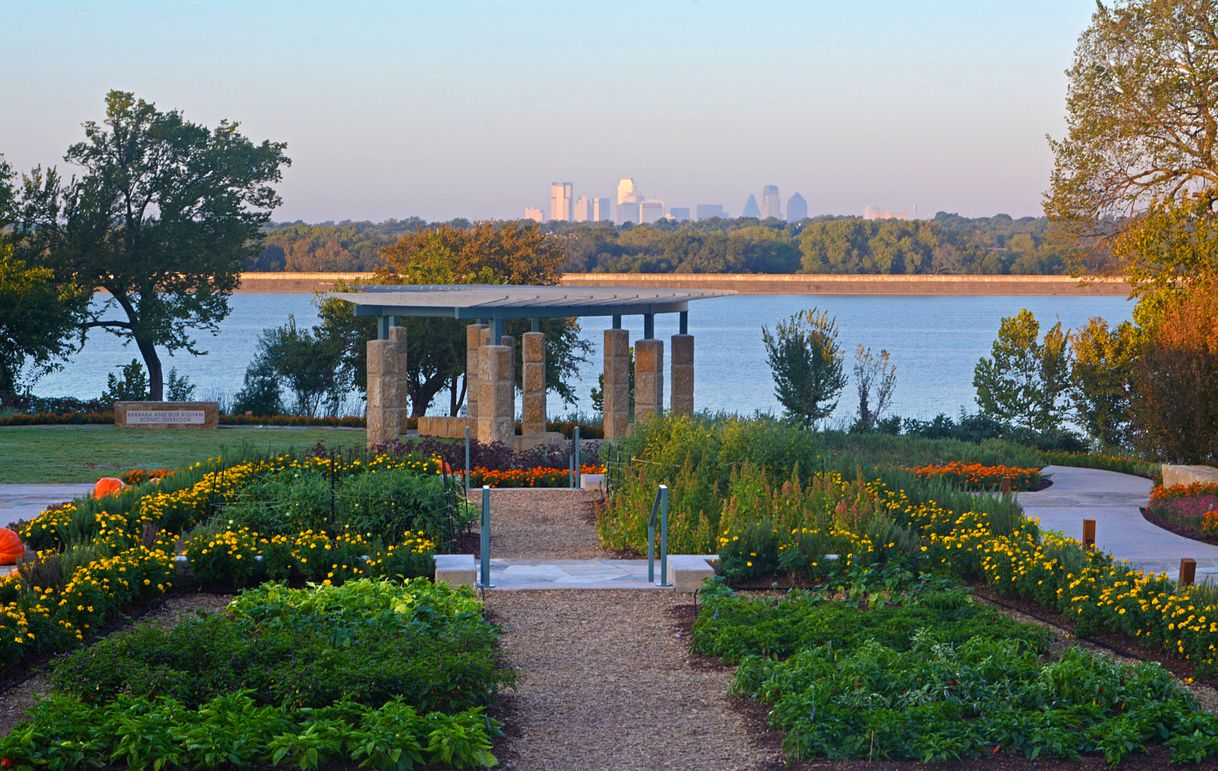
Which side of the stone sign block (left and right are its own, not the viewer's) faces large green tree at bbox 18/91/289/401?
back

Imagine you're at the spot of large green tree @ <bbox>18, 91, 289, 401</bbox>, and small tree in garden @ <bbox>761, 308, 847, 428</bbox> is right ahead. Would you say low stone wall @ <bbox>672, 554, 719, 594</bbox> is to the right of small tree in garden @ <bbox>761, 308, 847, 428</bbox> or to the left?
right

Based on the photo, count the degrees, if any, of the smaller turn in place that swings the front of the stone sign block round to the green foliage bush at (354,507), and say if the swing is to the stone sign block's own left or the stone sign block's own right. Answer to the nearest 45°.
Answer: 0° — it already faces it

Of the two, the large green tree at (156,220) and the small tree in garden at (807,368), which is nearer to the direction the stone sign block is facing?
the small tree in garden

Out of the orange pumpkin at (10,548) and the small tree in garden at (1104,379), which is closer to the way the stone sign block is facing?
the orange pumpkin

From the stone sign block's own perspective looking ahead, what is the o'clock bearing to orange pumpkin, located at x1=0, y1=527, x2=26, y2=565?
The orange pumpkin is roughly at 12 o'clock from the stone sign block.

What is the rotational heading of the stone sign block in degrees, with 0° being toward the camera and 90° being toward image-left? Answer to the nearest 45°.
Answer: approximately 0°

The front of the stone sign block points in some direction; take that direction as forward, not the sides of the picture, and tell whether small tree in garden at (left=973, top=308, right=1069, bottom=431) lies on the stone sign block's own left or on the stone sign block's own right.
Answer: on the stone sign block's own left

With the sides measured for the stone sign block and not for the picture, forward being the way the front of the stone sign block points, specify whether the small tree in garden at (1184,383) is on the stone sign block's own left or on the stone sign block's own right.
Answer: on the stone sign block's own left

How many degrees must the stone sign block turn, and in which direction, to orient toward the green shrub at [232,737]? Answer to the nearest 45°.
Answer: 0° — it already faces it

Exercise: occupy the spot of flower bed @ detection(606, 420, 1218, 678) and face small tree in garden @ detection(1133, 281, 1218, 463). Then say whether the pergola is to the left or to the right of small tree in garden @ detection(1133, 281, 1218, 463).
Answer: left

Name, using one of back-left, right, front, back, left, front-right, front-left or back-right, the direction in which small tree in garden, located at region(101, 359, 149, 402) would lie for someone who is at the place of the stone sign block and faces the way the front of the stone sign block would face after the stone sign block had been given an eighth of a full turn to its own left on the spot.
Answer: back-left
